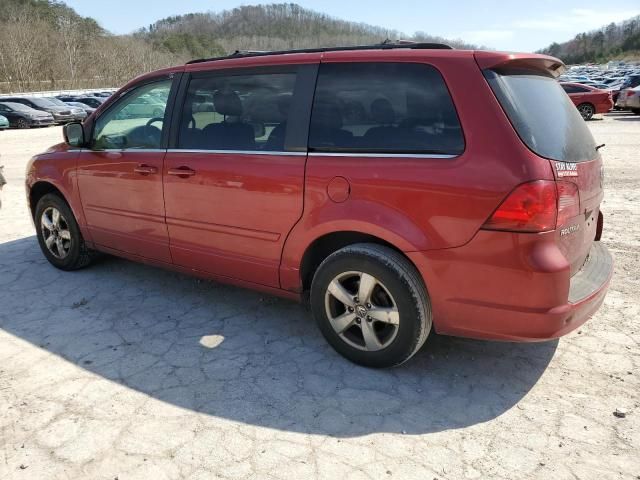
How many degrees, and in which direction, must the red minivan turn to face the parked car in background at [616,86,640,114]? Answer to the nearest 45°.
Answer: approximately 90° to its right

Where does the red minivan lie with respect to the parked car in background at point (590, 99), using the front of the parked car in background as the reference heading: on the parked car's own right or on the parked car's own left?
on the parked car's own left

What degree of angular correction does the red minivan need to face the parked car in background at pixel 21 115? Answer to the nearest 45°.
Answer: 0° — it already faces it

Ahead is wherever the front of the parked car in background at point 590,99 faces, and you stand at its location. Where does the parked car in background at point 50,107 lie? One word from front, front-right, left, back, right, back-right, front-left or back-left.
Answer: front-left

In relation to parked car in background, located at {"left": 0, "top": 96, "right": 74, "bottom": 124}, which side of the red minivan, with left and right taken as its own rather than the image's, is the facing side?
front

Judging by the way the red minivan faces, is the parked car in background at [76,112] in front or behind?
in front

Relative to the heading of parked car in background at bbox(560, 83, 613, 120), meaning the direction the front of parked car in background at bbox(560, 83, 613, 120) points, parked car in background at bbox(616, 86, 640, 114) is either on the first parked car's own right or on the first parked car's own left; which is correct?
on the first parked car's own right

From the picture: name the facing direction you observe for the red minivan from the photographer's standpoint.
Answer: facing away from the viewer and to the left of the viewer
